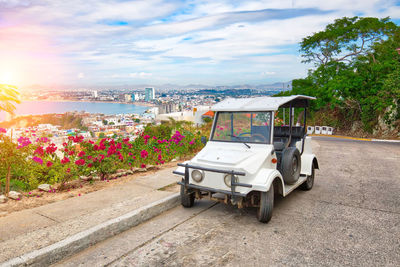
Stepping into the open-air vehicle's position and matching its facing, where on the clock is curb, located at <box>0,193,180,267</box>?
The curb is roughly at 12 o'clock from the open-air vehicle.

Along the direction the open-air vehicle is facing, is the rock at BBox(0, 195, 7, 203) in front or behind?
in front

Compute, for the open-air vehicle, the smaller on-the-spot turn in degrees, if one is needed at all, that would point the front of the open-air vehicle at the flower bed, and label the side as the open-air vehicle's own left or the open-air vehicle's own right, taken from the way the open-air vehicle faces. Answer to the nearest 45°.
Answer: approximately 45° to the open-air vehicle's own right

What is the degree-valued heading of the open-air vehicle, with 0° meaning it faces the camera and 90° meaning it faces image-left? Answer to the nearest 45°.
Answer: approximately 45°

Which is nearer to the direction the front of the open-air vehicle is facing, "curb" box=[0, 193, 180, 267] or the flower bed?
the curb
